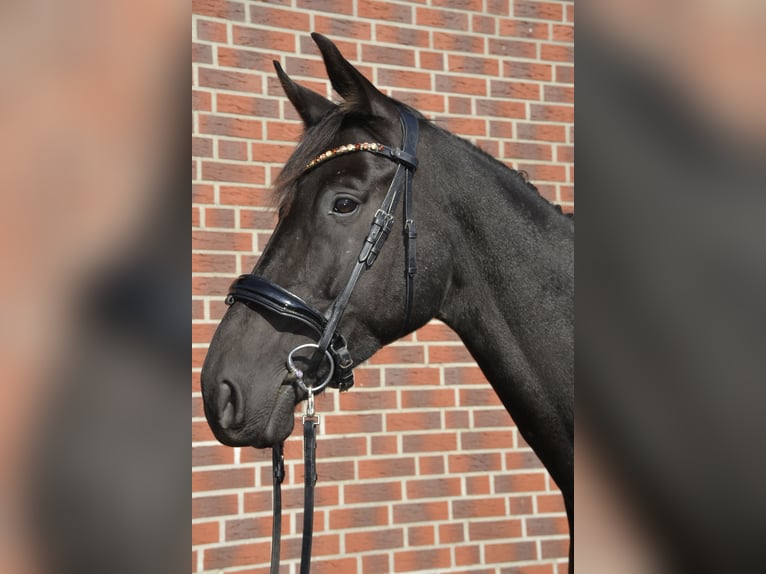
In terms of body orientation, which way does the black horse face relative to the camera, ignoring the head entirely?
to the viewer's left
